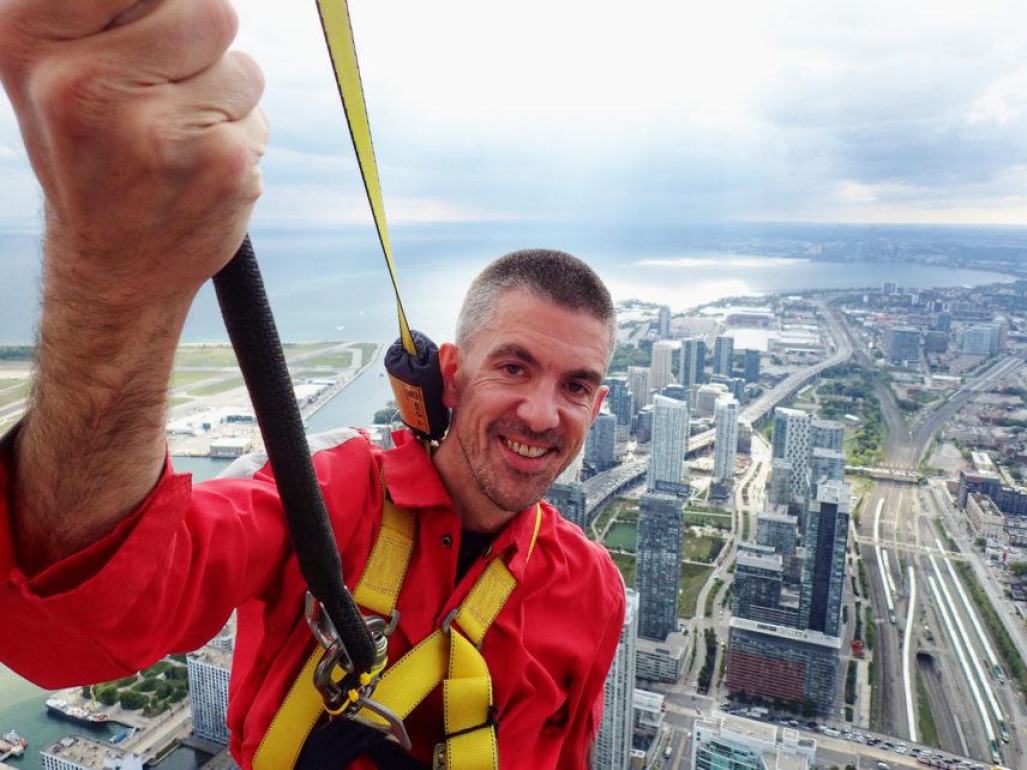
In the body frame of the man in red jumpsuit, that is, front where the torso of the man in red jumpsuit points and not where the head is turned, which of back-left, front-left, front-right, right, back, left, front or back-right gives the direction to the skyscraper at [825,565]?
back-left

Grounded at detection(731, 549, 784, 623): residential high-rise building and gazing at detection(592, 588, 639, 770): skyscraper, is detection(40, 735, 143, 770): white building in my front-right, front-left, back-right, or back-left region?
front-right

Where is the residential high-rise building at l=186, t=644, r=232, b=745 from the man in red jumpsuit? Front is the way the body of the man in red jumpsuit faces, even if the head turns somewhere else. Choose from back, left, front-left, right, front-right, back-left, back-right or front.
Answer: back

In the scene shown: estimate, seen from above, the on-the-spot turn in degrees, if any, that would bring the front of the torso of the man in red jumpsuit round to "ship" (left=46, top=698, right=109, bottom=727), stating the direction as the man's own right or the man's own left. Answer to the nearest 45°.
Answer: approximately 180°

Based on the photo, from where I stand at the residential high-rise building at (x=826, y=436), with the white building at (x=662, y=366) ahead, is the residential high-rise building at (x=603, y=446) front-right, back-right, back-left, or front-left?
front-left

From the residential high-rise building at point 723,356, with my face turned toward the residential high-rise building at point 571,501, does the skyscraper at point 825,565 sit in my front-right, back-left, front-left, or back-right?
front-left

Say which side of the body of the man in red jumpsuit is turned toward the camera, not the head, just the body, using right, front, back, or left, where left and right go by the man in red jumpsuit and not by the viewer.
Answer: front

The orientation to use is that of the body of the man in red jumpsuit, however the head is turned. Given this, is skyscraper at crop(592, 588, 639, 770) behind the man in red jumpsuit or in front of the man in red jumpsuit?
behind

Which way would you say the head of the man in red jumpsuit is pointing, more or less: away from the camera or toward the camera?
toward the camera

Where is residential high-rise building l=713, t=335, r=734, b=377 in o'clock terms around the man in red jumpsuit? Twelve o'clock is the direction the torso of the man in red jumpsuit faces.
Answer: The residential high-rise building is roughly at 7 o'clock from the man in red jumpsuit.

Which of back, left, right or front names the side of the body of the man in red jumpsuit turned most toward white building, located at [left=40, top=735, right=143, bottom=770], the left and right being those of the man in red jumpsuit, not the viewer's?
back

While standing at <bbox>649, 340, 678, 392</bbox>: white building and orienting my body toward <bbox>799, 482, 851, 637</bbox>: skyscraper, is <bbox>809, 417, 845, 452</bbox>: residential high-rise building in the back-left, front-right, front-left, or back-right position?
front-left
